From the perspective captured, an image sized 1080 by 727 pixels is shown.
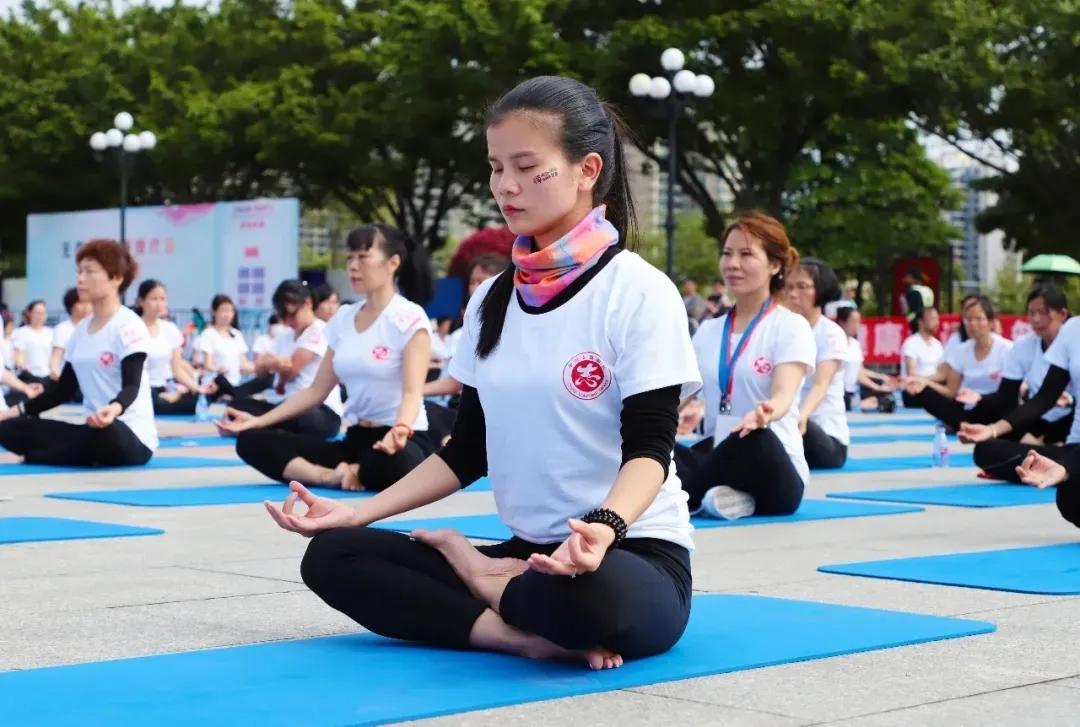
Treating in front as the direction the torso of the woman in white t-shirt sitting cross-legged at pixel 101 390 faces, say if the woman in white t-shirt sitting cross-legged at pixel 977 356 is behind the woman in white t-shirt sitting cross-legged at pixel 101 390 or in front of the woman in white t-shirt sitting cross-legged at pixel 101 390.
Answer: behind

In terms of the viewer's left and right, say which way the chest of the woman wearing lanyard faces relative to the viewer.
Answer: facing the viewer and to the left of the viewer

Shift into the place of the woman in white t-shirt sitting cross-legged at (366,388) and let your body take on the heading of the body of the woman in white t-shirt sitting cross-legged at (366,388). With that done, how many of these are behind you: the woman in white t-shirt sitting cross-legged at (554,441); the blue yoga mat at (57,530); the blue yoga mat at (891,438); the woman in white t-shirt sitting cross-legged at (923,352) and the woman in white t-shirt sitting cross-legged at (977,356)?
3

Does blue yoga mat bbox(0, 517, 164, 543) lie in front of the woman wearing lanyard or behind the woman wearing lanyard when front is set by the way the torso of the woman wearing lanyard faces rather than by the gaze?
in front

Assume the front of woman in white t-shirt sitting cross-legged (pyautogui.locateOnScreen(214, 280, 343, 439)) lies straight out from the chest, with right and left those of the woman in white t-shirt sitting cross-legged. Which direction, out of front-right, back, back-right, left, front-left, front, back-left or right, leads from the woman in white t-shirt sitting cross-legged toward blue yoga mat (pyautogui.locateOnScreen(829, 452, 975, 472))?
back-left

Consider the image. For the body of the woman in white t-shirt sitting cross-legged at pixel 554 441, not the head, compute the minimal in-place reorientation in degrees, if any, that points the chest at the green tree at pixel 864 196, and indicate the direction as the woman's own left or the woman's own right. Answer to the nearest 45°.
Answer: approximately 135° to the woman's own right

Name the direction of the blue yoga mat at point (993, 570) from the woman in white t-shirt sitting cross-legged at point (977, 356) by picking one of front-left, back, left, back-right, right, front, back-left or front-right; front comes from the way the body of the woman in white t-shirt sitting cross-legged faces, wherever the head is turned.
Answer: front-left

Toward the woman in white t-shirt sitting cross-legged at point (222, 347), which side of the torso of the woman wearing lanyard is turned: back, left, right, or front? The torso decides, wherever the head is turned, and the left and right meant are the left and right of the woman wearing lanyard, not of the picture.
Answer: right

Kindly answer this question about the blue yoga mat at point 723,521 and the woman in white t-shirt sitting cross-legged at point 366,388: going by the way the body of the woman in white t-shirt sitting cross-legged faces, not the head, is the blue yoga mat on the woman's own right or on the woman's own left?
on the woman's own left

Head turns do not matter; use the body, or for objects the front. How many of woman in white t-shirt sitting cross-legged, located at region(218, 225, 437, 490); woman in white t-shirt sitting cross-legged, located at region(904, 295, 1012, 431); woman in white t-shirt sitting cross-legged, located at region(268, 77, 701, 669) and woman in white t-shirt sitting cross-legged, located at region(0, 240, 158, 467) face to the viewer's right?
0

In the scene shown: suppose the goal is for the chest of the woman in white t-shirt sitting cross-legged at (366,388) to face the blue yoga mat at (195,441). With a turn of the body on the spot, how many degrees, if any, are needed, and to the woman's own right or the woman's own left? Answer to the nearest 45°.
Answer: approximately 135° to the woman's own right

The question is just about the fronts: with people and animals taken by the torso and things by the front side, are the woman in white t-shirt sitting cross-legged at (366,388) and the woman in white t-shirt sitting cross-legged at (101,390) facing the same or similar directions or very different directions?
same or similar directions

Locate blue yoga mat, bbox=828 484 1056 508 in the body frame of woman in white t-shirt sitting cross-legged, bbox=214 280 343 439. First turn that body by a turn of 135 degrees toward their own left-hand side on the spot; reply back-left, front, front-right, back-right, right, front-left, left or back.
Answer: front-right

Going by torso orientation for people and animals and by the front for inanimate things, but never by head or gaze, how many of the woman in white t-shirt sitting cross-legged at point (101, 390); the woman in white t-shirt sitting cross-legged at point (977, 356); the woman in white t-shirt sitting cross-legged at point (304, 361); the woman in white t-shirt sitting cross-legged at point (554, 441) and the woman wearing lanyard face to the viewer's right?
0
